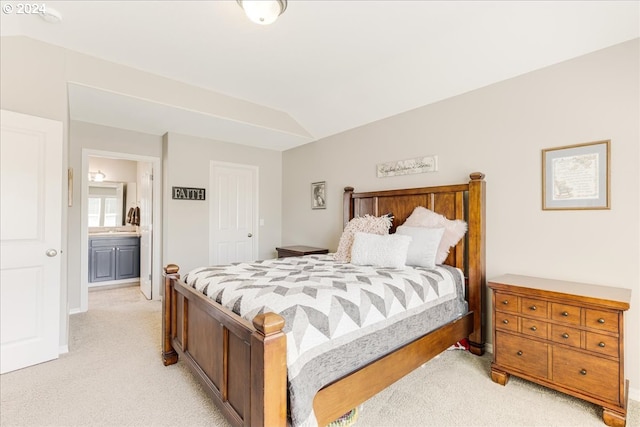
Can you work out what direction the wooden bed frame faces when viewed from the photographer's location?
facing the viewer and to the left of the viewer

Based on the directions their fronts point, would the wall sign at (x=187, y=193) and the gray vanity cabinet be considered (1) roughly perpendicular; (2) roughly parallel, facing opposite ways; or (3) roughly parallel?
roughly parallel

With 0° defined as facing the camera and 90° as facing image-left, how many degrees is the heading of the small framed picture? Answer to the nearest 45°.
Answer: approximately 45°

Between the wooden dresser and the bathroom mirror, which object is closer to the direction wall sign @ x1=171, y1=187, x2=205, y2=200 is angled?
the wooden dresser

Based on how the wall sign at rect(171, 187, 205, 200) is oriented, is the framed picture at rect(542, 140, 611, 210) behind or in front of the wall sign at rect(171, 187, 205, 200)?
in front

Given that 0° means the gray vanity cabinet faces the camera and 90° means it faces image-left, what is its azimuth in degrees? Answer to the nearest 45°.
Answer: approximately 0°

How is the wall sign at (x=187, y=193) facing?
toward the camera

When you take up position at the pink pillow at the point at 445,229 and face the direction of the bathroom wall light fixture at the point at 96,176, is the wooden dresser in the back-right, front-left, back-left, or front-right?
back-left

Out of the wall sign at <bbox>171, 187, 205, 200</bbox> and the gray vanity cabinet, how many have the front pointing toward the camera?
2

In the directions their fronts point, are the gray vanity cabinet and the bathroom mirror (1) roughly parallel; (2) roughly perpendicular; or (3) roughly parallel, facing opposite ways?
roughly parallel

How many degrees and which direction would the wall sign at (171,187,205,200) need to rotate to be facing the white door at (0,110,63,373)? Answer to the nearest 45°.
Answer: approximately 45° to its right

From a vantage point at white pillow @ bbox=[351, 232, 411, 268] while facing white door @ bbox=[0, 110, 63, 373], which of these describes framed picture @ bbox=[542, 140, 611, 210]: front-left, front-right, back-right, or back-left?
back-left
